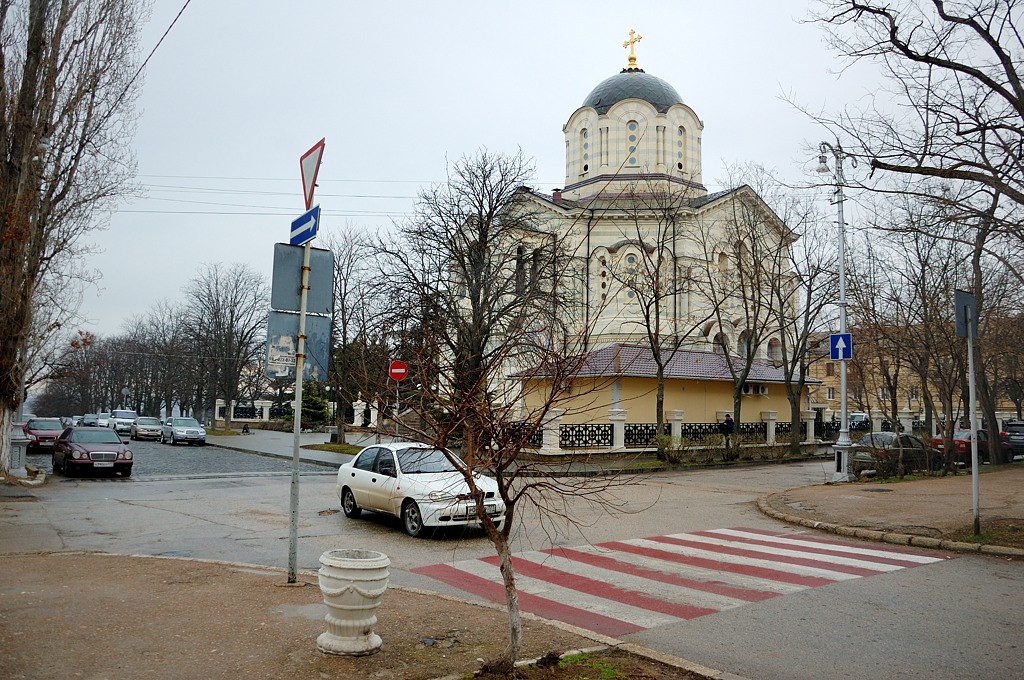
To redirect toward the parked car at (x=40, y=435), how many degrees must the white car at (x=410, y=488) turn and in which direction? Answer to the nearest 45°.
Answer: approximately 180°

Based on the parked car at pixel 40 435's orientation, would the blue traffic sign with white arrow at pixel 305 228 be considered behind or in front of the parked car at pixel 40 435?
in front

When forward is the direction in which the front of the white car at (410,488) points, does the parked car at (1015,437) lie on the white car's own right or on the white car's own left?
on the white car's own left

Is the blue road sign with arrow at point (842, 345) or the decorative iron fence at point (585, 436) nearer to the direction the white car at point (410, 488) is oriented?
the blue road sign with arrow

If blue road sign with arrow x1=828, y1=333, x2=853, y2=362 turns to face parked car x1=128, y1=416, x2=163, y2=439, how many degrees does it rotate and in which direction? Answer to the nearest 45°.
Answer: approximately 90° to its right

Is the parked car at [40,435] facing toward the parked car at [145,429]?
no

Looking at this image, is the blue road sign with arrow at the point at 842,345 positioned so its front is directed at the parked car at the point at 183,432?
no

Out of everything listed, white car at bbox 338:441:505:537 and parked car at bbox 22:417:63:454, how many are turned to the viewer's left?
0

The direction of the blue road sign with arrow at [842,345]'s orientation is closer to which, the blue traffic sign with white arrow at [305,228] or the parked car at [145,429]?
the blue traffic sign with white arrow

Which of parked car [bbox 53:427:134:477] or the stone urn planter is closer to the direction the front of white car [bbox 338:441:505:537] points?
the stone urn planter

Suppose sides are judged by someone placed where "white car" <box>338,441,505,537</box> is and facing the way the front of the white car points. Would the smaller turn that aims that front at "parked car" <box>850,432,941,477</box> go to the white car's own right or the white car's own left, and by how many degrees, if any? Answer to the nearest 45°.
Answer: approximately 90° to the white car's own left

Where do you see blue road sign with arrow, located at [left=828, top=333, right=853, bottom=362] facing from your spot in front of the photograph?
facing the viewer

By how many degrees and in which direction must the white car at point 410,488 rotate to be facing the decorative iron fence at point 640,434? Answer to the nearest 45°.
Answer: approximately 90° to its left

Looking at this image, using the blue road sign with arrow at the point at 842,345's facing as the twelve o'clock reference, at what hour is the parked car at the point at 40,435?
The parked car is roughly at 3 o'clock from the blue road sign with arrow.

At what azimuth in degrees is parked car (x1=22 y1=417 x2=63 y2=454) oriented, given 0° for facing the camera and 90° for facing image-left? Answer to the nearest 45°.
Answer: approximately 315°

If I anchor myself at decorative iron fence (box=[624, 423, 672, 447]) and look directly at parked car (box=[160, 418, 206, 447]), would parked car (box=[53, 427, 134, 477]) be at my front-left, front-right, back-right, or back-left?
front-left
